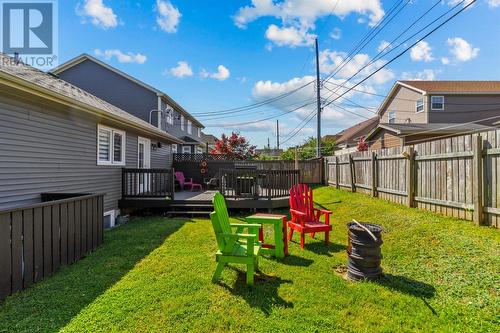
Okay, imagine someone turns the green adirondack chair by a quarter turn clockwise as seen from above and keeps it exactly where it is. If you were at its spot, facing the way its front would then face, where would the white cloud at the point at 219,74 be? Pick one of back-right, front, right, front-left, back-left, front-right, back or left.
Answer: back

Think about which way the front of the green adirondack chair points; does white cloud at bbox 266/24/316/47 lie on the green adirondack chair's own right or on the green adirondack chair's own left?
on the green adirondack chair's own left

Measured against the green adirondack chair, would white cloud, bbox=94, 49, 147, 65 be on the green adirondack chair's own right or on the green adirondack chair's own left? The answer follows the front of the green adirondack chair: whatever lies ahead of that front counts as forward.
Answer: on the green adirondack chair's own left

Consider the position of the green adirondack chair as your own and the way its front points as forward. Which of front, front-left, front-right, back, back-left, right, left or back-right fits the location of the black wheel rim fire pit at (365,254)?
front

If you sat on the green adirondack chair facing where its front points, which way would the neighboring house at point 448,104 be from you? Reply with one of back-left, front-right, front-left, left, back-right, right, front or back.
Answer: front-left

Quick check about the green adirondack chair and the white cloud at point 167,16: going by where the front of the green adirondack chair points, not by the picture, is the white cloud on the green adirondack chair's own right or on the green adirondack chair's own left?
on the green adirondack chair's own left

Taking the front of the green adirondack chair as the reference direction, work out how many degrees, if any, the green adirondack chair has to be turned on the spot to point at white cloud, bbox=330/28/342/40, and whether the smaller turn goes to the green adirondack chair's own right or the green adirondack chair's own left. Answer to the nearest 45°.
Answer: approximately 45° to the green adirondack chair's own left

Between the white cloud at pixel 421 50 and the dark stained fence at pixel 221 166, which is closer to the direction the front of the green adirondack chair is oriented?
the white cloud

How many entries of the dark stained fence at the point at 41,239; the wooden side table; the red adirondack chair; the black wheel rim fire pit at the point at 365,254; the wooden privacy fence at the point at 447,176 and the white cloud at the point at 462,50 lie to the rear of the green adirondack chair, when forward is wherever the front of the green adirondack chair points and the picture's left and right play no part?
1

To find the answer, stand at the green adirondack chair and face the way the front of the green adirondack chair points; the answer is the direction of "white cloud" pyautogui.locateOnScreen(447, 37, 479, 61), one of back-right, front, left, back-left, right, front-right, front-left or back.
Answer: front-left

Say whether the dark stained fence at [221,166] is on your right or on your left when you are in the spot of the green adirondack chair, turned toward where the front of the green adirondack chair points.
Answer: on your left

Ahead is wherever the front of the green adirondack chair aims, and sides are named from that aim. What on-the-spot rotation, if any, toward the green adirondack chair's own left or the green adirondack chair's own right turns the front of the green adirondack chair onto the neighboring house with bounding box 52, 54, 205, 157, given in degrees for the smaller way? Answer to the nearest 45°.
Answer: approximately 135° to the green adirondack chair's own left

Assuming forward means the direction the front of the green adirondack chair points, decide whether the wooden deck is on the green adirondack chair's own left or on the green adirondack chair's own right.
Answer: on the green adirondack chair's own left

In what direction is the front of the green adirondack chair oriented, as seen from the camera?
facing to the right of the viewer

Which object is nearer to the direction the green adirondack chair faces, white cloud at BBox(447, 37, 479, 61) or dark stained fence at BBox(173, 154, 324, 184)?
the white cloud

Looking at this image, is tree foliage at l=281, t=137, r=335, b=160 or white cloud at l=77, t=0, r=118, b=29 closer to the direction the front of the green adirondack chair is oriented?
the tree foliage

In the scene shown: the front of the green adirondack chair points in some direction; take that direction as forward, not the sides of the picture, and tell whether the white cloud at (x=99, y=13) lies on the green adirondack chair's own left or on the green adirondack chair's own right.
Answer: on the green adirondack chair's own left

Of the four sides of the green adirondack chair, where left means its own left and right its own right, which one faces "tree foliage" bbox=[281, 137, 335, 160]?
left

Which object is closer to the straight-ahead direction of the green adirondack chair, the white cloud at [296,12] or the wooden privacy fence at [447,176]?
the wooden privacy fence

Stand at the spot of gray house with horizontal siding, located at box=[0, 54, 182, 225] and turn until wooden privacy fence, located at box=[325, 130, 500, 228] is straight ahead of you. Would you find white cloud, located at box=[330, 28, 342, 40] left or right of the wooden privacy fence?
left
